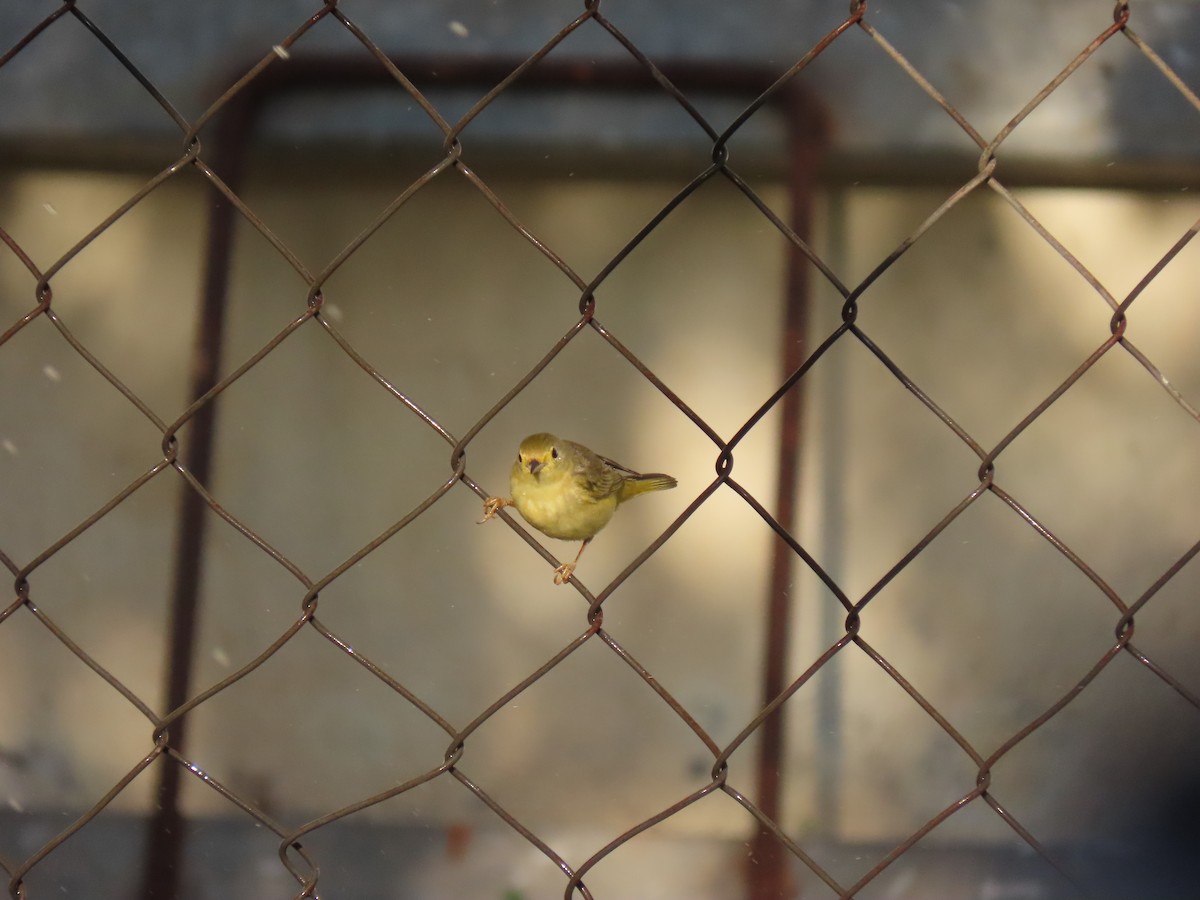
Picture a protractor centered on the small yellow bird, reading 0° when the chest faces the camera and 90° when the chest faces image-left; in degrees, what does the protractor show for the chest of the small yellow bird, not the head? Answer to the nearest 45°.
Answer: approximately 45°
